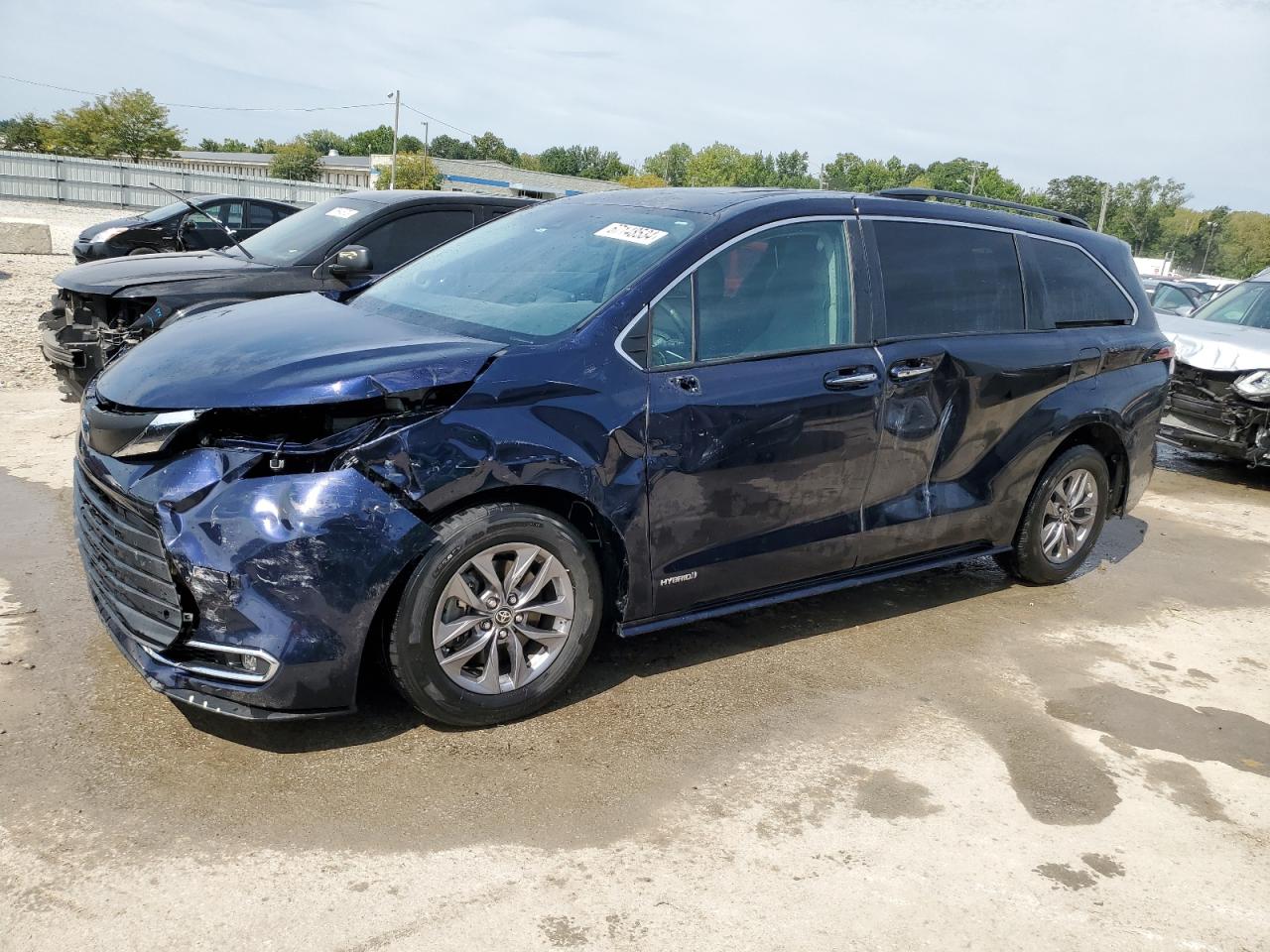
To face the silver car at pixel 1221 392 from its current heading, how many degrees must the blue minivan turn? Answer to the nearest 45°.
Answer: approximately 180°

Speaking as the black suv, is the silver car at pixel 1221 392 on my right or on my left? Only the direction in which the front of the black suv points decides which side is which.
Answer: on my left

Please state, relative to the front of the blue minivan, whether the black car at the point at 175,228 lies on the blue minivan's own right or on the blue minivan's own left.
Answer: on the blue minivan's own right

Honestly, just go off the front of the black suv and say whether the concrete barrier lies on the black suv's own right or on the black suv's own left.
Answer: on the black suv's own right

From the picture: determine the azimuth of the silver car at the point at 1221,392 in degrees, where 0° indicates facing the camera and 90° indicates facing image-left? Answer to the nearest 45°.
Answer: approximately 45°

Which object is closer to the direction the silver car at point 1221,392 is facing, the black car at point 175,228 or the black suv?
the black suv

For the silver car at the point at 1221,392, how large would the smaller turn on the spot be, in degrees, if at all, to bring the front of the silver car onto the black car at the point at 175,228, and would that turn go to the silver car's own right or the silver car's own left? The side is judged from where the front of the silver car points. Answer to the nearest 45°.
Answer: approximately 45° to the silver car's own right

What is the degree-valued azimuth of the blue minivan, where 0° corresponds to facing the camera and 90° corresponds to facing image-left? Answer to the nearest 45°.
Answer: approximately 45°

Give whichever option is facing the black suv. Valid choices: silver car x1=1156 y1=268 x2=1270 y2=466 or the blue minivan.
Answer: the silver car
